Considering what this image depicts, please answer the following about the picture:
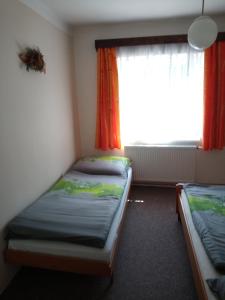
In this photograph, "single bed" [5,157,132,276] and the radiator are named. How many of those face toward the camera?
2

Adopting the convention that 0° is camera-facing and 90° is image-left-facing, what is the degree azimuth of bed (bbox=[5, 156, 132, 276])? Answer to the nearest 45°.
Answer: approximately 0°

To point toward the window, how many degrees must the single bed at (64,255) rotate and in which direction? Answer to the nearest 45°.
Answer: approximately 135° to its left

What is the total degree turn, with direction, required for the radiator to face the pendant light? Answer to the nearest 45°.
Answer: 0° — it already faces it

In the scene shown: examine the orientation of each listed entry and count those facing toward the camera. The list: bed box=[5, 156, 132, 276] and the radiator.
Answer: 2

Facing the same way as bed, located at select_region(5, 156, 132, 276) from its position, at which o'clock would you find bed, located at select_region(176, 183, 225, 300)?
bed, located at select_region(176, 183, 225, 300) is roughly at 10 o'clock from bed, located at select_region(5, 156, 132, 276).

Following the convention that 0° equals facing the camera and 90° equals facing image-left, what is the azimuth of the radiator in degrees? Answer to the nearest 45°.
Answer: approximately 0°

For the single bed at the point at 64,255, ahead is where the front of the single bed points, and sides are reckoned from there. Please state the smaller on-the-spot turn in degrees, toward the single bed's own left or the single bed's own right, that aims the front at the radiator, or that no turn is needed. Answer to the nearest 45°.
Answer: approximately 135° to the single bed's own left
